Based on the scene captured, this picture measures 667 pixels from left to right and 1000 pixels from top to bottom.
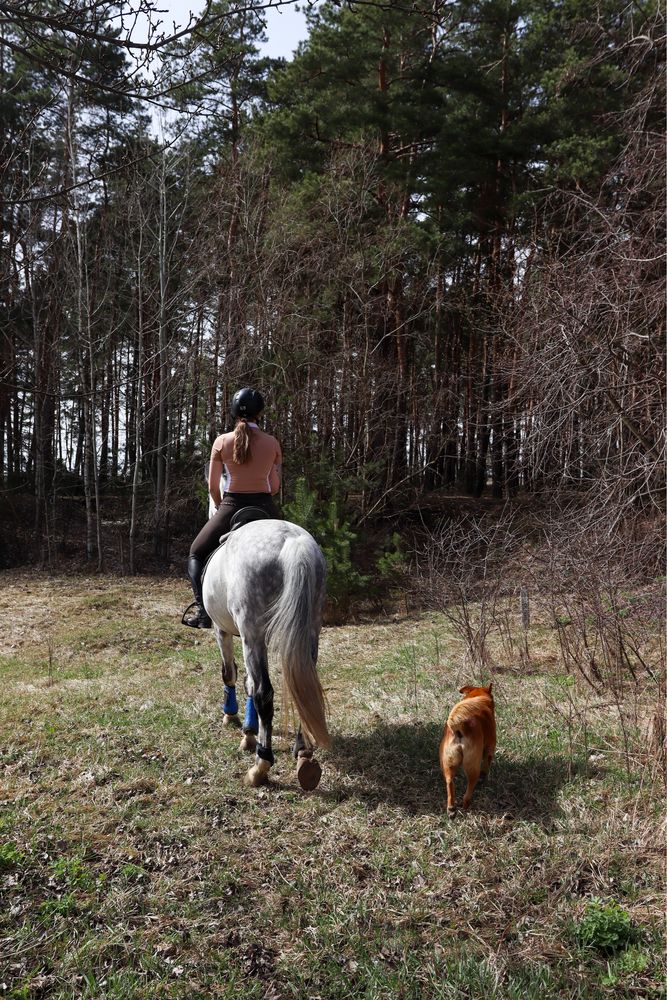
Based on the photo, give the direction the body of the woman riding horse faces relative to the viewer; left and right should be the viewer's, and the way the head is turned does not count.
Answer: facing away from the viewer

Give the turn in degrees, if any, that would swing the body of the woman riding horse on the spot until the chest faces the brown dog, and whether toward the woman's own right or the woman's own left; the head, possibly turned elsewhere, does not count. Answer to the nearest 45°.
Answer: approximately 135° to the woman's own right

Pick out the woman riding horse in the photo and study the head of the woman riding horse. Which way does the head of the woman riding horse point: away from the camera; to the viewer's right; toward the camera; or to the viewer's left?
away from the camera

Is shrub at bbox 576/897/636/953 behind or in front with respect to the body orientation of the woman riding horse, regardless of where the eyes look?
behind
